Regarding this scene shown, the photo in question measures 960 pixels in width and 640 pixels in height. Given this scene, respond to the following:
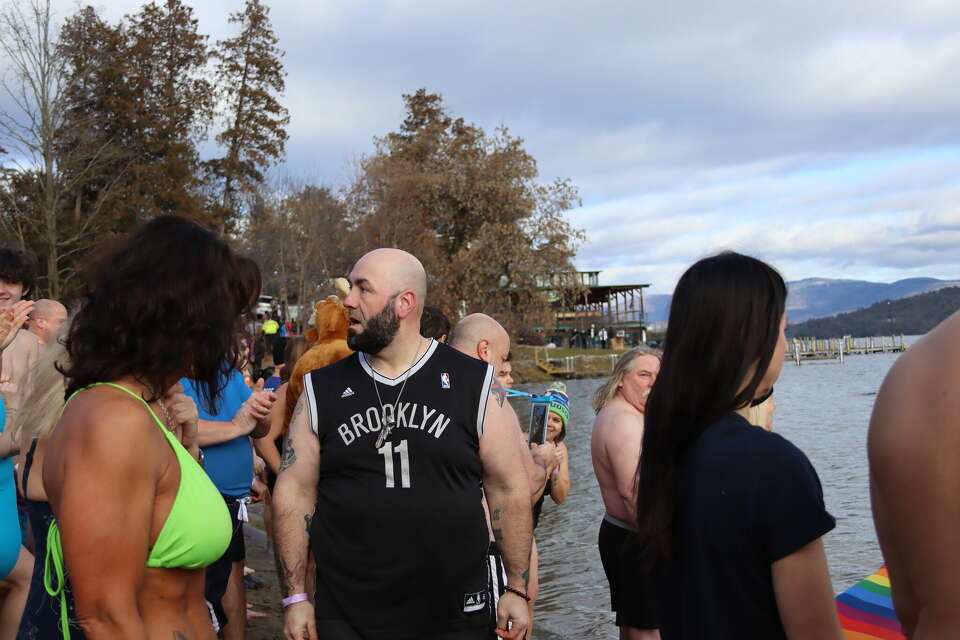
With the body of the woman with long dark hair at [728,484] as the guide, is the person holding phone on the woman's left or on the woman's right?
on the woman's left

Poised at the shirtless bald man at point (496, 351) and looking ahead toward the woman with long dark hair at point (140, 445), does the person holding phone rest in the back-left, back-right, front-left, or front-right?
back-left

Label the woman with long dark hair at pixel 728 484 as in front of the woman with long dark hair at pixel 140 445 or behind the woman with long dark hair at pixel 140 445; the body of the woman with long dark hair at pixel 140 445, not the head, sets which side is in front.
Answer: in front

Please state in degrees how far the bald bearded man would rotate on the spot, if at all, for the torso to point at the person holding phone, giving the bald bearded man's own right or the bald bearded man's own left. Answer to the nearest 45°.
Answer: approximately 135° to the bald bearded man's own left

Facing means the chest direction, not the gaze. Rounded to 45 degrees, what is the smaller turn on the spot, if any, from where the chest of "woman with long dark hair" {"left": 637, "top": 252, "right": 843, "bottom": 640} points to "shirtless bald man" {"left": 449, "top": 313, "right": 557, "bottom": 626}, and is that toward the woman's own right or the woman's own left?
approximately 90° to the woman's own left

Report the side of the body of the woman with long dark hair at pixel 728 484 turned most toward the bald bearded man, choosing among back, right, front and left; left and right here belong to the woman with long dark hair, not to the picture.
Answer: left

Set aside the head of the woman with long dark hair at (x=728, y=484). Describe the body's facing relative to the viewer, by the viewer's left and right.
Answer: facing away from the viewer and to the right of the viewer

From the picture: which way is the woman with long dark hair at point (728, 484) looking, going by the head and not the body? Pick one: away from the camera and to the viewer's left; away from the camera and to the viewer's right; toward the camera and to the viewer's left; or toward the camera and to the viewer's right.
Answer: away from the camera and to the viewer's right

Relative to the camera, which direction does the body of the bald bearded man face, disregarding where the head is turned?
toward the camera

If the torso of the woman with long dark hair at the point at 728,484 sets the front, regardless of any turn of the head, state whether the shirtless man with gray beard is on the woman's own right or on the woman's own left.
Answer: on the woman's own left

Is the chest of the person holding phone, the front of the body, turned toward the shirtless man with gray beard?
no

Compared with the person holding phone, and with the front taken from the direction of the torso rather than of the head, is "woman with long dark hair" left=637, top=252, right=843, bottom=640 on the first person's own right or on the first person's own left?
on the first person's own left
